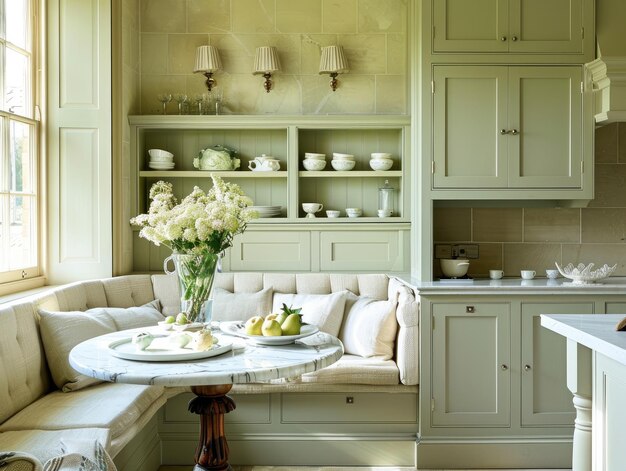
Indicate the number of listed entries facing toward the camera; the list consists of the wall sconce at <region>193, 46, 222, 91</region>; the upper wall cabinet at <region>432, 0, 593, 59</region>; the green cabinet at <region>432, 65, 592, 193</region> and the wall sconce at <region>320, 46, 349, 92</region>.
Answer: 4

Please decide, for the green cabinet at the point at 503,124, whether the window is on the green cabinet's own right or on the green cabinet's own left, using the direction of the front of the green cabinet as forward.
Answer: on the green cabinet's own right

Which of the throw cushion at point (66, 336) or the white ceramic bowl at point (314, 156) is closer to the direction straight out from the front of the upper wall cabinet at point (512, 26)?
the throw cushion

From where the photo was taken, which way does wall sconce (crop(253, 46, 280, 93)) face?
toward the camera

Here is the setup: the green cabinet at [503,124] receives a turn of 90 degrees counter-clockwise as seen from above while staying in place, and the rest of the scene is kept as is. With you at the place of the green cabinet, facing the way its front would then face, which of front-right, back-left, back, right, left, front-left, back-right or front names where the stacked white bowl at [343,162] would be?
back

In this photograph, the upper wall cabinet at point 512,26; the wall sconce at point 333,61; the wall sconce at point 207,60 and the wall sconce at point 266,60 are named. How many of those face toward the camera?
4

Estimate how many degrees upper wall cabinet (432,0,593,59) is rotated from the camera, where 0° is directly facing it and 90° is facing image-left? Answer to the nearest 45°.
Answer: approximately 0°

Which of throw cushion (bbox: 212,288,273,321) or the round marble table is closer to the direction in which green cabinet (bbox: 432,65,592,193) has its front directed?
the round marble table

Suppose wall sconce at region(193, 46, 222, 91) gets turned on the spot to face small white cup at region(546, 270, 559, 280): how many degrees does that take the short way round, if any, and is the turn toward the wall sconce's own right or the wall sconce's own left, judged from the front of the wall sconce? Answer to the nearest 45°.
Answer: approximately 90° to the wall sconce's own left

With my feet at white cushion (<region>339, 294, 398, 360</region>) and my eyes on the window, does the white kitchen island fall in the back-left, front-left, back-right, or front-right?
back-left

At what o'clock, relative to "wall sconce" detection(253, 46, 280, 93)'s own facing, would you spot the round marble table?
The round marble table is roughly at 12 o'clock from the wall sconce.

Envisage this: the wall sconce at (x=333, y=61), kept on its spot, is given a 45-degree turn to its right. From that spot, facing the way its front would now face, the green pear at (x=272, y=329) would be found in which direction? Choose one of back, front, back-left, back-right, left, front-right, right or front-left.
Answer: front-left

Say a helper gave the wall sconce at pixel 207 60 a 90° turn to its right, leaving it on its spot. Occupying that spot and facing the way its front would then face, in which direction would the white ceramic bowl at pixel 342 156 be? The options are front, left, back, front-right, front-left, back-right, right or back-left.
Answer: back

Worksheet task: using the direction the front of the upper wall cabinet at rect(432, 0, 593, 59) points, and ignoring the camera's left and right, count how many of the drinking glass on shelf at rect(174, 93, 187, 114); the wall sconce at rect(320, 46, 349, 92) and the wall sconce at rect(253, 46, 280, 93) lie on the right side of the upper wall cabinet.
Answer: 3
